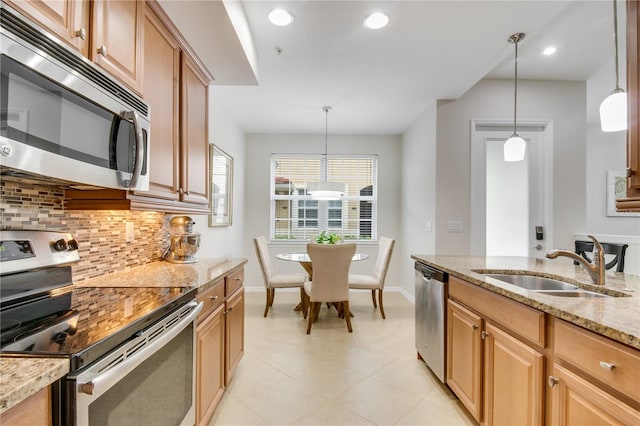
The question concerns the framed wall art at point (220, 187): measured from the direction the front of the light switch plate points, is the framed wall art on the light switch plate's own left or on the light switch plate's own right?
on the light switch plate's own right

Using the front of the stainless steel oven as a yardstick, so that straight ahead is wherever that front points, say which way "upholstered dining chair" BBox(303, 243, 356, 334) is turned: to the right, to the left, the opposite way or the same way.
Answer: to the left

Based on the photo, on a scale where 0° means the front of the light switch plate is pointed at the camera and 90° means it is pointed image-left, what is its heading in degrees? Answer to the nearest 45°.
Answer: approximately 0°

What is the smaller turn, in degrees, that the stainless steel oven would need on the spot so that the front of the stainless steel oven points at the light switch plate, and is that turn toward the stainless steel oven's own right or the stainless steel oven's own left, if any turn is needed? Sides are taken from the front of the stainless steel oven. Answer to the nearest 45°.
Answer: approximately 45° to the stainless steel oven's own left

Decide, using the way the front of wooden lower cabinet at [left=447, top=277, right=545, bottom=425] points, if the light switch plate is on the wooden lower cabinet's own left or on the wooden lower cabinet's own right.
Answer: on the wooden lower cabinet's own right

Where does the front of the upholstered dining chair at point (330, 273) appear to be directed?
away from the camera

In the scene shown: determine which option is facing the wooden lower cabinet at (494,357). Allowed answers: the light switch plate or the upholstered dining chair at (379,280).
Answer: the light switch plate

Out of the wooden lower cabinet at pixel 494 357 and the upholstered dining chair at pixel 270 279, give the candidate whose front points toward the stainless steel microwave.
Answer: the wooden lower cabinet

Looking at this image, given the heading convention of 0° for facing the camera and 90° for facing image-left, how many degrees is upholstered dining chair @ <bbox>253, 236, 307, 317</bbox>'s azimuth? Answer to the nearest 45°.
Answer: approximately 270°

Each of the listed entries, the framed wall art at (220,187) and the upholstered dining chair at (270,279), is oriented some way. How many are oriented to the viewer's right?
2

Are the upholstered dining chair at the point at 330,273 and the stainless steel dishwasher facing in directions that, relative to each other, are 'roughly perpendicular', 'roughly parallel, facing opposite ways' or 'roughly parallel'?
roughly perpendicular

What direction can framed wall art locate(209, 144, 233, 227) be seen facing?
to the viewer's right

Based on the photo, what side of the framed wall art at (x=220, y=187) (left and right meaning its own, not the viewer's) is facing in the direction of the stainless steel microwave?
right
